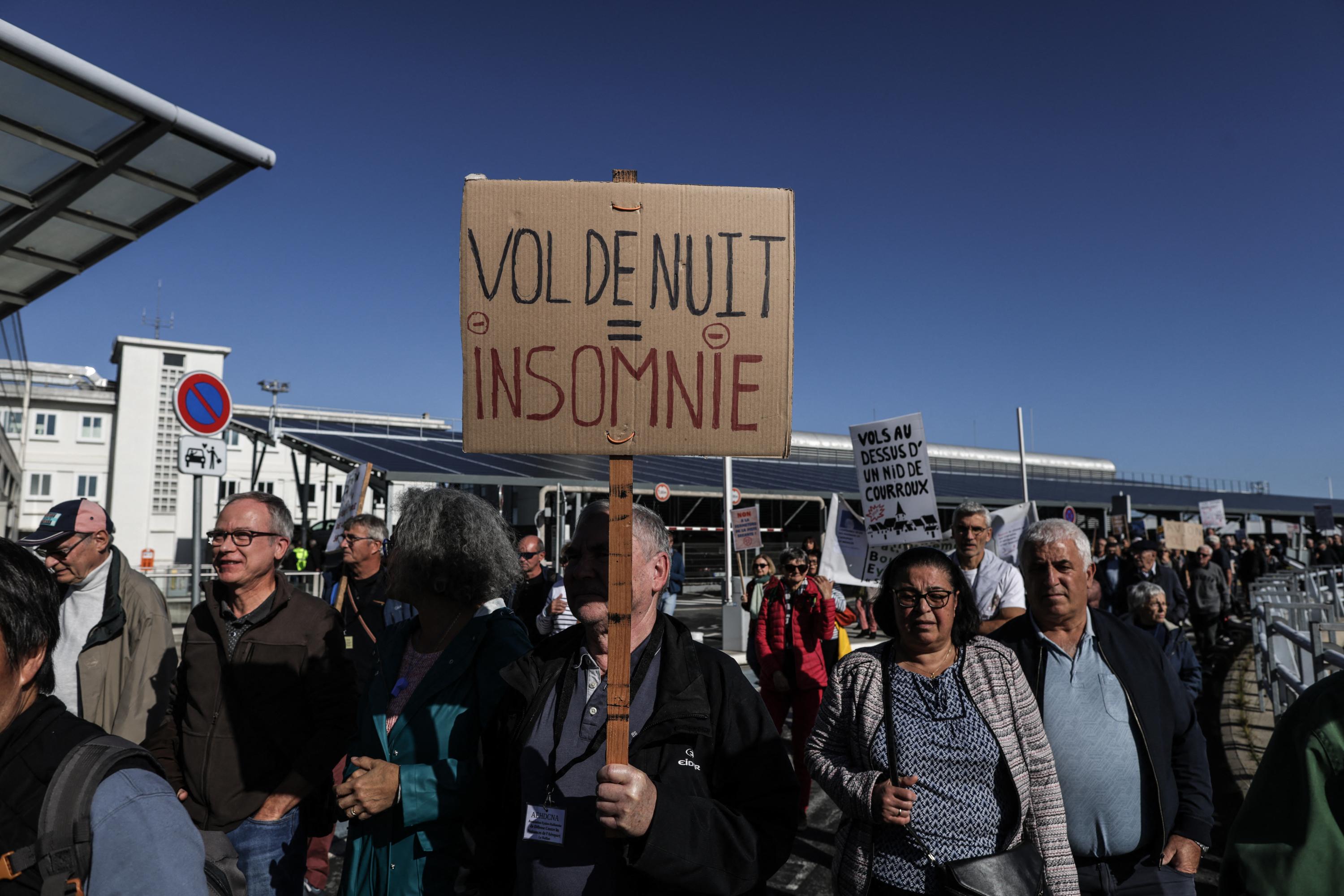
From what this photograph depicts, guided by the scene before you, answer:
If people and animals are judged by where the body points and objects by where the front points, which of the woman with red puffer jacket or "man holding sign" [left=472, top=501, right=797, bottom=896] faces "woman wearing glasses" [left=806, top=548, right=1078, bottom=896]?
the woman with red puffer jacket

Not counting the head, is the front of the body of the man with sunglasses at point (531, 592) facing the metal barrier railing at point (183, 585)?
no

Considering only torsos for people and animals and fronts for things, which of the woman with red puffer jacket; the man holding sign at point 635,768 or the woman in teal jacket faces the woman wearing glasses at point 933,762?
the woman with red puffer jacket

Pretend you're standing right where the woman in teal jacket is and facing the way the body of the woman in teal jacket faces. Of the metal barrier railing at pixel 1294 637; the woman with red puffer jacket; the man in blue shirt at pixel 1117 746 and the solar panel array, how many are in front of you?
0

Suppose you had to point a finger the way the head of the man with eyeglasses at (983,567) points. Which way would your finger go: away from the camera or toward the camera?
toward the camera

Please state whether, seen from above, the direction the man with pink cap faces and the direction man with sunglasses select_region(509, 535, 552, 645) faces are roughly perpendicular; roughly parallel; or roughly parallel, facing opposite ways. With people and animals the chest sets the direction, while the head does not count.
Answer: roughly parallel

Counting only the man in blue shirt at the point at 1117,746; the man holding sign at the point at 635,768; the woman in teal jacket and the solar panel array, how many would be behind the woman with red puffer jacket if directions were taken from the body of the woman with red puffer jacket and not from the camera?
1

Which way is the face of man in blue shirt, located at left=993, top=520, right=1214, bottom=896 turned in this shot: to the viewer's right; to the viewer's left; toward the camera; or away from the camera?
toward the camera

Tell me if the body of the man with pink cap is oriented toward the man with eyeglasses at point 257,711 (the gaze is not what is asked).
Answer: no

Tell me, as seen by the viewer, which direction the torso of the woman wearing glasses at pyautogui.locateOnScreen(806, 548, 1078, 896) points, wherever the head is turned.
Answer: toward the camera

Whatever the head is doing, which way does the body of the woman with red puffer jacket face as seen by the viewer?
toward the camera

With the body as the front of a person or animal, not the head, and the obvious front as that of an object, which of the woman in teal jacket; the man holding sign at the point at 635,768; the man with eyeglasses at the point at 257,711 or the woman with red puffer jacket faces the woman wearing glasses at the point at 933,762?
the woman with red puffer jacket

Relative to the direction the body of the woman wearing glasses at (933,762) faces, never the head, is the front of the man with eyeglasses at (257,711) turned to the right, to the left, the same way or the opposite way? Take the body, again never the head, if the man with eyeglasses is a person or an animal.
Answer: the same way

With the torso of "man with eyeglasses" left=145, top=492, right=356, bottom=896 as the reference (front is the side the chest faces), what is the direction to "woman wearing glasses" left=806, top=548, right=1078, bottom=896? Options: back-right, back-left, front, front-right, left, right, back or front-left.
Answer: left

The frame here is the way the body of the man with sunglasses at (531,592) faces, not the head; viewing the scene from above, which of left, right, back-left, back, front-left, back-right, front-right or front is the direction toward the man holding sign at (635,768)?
front-left

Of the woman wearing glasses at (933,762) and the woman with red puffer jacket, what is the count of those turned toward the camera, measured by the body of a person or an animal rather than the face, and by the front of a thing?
2

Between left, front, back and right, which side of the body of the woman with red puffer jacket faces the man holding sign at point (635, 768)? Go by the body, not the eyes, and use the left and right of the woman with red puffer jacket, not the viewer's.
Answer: front

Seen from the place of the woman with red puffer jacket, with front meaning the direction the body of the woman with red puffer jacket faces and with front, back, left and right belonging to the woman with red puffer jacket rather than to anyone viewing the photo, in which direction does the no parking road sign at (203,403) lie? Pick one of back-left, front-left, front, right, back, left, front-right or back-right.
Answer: right

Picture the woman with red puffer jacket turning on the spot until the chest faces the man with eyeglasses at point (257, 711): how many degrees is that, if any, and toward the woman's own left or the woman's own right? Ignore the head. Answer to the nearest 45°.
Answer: approximately 45° to the woman's own right

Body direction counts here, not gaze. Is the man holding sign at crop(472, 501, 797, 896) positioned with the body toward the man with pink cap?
no
